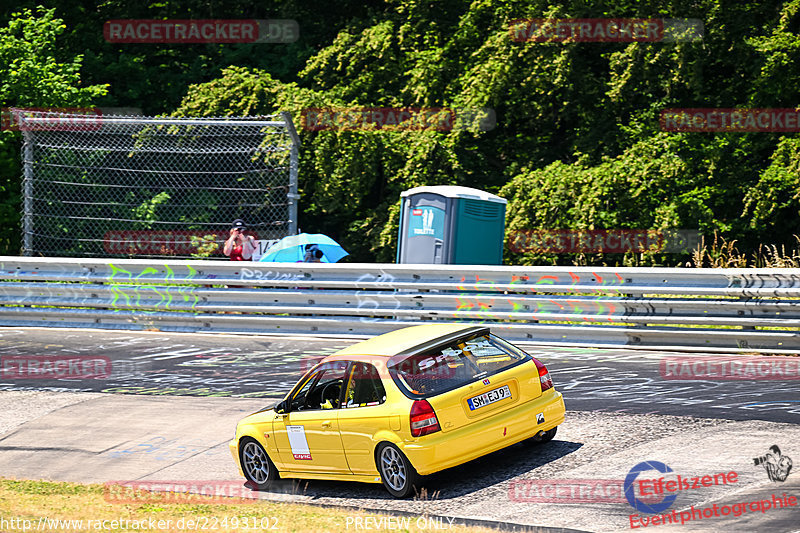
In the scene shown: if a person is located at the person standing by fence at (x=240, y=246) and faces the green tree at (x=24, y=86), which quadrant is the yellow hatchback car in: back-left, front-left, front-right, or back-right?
back-left

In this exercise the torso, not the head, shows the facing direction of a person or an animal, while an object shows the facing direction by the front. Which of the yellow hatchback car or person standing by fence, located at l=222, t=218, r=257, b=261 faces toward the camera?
the person standing by fence

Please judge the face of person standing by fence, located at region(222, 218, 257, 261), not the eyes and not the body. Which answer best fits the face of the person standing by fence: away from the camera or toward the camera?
toward the camera

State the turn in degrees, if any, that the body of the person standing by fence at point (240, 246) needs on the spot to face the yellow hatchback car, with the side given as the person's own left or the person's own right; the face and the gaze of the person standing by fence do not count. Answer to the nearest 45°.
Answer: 0° — they already face it

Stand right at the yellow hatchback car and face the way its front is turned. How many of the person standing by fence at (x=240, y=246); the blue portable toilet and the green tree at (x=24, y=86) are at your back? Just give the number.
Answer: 0

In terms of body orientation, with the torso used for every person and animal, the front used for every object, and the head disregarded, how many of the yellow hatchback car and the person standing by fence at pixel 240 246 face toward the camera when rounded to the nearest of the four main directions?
1

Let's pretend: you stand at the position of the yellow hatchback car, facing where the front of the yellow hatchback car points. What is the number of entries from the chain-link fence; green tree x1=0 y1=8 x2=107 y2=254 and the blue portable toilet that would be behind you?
0

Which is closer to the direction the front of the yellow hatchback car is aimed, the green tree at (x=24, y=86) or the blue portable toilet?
the green tree

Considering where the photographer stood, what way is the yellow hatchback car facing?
facing away from the viewer and to the left of the viewer

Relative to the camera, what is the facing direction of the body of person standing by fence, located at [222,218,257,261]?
toward the camera

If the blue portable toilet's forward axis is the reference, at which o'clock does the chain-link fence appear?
The chain-link fence is roughly at 2 o'clock from the blue portable toilet.

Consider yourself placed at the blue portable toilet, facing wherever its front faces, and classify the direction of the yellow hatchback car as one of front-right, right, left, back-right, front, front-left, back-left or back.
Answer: front-left

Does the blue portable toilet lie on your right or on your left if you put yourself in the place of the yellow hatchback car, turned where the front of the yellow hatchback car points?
on your right

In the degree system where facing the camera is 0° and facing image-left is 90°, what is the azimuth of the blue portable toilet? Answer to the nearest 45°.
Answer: approximately 45°

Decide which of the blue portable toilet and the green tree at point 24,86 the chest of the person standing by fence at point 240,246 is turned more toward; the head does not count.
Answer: the blue portable toilet

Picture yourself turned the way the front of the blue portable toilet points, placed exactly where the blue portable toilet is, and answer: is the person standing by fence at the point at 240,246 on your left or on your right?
on your right
